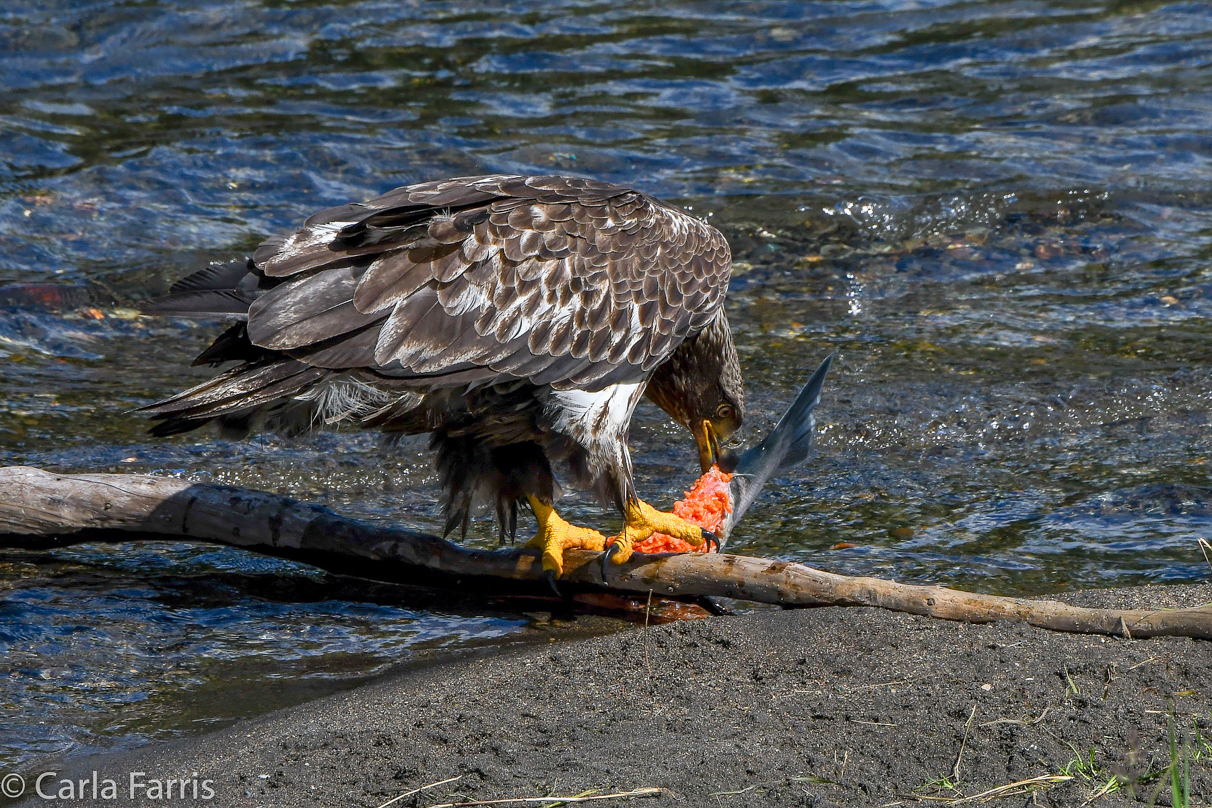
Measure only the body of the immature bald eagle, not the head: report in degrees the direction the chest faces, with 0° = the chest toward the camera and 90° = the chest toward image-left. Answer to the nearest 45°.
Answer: approximately 270°
